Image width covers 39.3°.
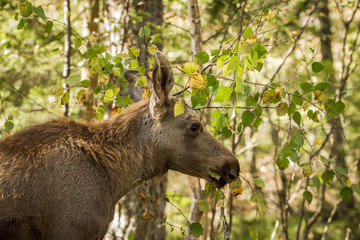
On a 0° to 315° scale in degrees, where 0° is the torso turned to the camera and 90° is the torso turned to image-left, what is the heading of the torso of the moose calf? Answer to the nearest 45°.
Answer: approximately 270°

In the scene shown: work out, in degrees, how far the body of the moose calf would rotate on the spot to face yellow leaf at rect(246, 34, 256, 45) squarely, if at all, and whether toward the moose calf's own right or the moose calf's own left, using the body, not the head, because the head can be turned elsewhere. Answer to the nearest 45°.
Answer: approximately 45° to the moose calf's own right

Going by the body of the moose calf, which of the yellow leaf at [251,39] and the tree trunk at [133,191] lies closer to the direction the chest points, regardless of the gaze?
the yellow leaf

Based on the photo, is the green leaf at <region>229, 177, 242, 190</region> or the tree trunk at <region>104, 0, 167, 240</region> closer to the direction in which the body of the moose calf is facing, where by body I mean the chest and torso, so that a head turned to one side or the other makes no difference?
the green leaf

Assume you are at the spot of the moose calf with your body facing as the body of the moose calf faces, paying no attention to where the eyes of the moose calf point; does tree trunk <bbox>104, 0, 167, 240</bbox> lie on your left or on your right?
on your left

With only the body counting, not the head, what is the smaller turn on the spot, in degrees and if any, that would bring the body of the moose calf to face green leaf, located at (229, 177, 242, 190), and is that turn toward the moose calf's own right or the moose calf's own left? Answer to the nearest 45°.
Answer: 0° — it already faces it
